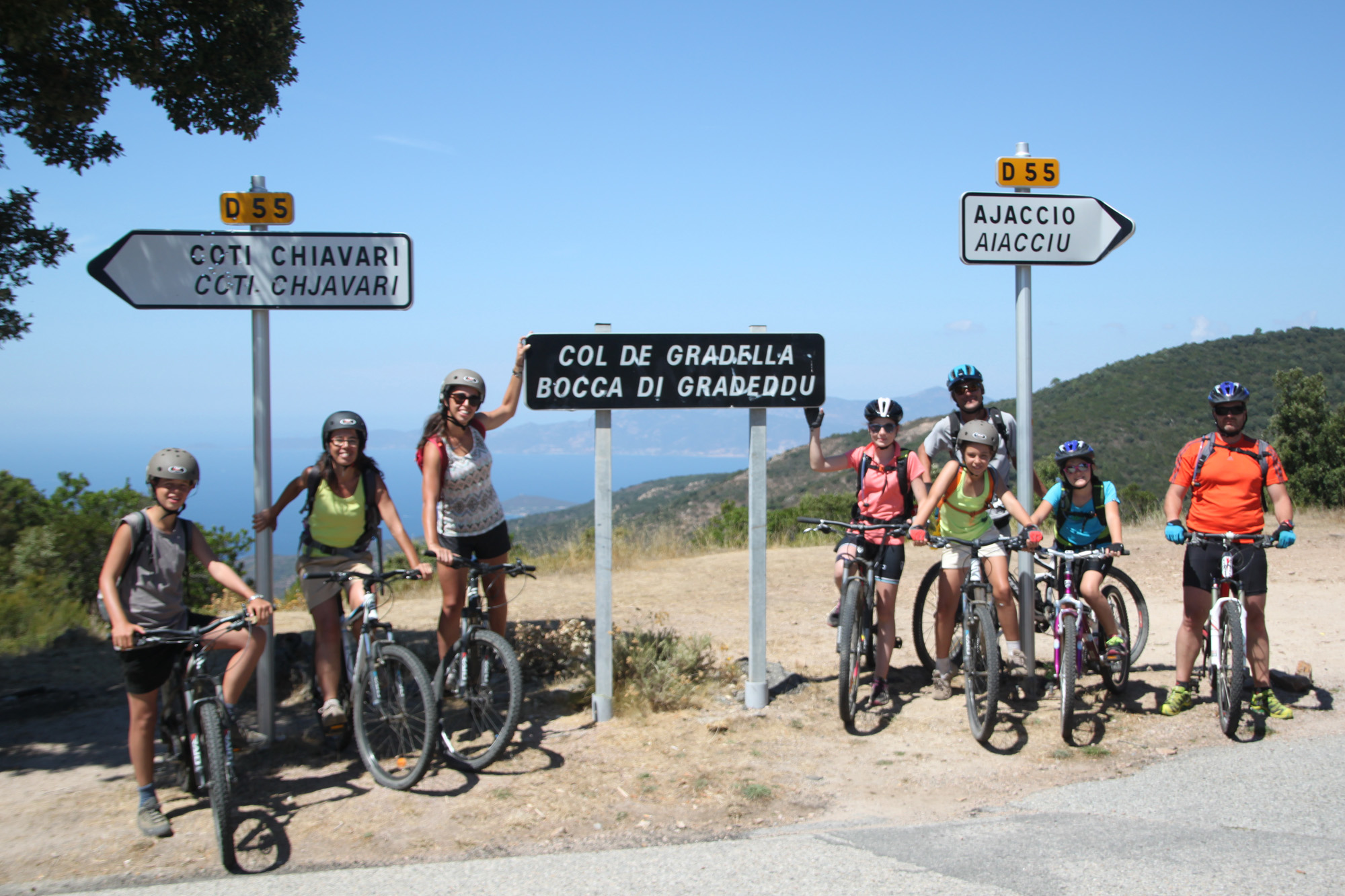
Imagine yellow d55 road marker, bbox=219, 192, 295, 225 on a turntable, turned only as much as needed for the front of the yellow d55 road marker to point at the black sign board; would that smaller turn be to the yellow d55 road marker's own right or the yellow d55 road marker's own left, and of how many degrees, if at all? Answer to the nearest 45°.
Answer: approximately 90° to the yellow d55 road marker's own left

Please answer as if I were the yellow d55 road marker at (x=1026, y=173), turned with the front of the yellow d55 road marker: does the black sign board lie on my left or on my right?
on my right

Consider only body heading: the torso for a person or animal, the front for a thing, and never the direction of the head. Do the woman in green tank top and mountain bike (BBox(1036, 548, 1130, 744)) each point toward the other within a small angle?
no

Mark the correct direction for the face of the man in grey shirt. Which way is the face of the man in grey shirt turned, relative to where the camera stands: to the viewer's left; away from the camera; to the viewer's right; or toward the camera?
toward the camera

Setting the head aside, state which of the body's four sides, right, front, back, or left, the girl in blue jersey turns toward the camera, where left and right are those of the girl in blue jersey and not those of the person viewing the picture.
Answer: front

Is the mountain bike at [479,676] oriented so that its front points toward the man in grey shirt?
no

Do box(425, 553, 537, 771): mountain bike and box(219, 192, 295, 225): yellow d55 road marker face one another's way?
no

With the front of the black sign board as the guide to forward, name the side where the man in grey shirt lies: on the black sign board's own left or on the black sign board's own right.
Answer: on the black sign board's own left

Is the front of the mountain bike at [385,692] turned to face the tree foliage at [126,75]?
no

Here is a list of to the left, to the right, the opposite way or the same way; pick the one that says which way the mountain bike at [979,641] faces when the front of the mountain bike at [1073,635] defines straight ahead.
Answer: the same way

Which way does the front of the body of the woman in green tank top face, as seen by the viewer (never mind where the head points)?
toward the camera
